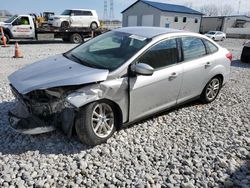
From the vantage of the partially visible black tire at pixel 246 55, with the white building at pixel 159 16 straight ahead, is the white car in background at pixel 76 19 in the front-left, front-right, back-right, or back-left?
front-left

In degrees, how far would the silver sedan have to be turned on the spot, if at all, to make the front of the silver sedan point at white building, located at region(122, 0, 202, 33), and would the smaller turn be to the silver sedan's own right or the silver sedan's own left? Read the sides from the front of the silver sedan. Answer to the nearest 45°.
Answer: approximately 135° to the silver sedan's own right

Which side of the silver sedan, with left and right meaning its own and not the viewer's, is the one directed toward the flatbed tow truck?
right

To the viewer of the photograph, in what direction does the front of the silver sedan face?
facing the viewer and to the left of the viewer

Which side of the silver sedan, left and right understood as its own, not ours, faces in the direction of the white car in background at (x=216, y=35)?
back

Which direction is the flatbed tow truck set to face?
to the viewer's left

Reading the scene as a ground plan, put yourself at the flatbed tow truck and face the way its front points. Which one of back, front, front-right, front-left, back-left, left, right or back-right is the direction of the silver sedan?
left

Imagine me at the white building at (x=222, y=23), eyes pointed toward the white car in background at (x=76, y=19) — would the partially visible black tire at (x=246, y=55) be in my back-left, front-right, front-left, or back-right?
front-left

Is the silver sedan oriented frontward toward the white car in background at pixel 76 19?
no

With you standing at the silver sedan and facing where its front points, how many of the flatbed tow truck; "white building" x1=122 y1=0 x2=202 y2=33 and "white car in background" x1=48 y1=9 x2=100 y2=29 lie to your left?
0

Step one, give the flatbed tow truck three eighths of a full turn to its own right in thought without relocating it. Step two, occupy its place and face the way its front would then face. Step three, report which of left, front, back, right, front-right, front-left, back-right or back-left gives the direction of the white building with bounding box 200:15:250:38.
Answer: front

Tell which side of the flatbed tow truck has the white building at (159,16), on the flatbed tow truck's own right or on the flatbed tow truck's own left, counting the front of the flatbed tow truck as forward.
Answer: on the flatbed tow truck's own right

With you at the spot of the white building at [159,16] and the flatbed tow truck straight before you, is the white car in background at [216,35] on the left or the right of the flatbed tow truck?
left

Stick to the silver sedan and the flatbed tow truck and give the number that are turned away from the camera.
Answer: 0
